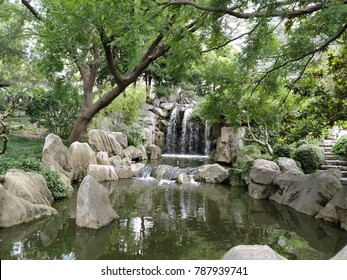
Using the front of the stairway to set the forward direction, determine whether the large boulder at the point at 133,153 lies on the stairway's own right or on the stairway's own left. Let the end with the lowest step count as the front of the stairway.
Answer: on the stairway's own right

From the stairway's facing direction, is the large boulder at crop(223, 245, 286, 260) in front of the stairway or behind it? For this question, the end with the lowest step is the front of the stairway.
in front

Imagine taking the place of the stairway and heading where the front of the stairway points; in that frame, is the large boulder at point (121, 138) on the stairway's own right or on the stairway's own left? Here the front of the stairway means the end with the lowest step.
on the stairway's own right

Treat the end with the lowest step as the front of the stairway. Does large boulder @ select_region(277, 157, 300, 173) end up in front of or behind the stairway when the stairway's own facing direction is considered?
in front

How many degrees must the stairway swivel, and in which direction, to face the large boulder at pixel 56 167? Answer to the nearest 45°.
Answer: approximately 45° to its right

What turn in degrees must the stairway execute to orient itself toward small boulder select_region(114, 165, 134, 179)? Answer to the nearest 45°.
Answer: approximately 45° to its right

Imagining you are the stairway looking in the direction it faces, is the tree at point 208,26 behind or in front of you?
in front

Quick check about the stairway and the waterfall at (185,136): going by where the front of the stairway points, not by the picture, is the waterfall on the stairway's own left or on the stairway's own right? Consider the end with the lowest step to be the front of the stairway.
on the stairway's own right
